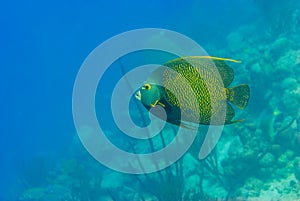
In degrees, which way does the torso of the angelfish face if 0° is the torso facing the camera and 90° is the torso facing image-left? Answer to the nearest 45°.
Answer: approximately 90°
